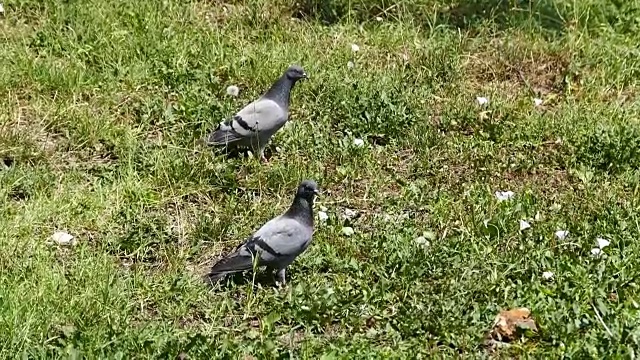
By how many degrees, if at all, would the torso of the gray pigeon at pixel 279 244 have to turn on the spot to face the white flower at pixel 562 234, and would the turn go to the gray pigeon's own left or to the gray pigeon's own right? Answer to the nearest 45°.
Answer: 0° — it already faces it

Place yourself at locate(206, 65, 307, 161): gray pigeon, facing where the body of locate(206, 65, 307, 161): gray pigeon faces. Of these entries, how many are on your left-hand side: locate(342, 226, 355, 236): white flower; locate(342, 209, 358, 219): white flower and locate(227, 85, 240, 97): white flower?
1

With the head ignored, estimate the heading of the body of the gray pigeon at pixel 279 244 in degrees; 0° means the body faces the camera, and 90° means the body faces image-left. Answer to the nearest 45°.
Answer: approximately 270°

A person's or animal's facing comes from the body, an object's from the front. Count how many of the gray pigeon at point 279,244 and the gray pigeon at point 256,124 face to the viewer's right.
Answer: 2

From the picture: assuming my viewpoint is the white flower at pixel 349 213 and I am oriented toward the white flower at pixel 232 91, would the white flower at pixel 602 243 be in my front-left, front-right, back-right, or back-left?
back-right

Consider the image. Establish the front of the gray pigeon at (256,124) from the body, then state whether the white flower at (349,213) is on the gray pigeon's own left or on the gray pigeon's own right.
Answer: on the gray pigeon's own right

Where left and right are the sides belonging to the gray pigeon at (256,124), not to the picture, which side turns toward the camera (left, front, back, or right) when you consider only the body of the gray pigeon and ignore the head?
right

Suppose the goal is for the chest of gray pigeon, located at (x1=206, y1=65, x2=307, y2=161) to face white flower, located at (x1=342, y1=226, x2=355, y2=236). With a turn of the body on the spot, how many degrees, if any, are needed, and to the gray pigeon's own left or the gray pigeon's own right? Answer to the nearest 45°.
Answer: approximately 45° to the gray pigeon's own right

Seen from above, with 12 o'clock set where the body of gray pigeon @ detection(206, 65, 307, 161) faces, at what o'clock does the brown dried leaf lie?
The brown dried leaf is roughly at 2 o'clock from the gray pigeon.

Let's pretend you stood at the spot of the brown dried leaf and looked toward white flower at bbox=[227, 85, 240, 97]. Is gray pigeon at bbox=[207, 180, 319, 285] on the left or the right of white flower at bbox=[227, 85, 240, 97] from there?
left
